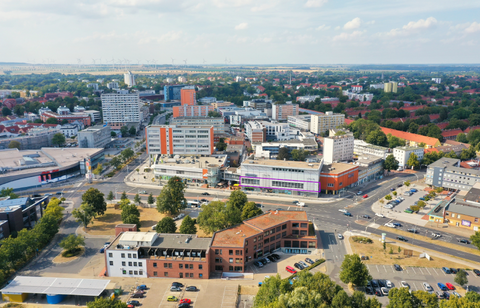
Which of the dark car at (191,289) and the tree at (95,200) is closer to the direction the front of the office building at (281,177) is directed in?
the dark car

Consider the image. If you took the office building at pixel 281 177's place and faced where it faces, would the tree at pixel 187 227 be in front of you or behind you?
in front

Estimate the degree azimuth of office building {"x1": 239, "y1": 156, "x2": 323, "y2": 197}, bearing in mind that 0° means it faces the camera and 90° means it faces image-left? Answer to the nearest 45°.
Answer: approximately 0°

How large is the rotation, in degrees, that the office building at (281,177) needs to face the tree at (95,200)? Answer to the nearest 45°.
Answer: approximately 45° to its right

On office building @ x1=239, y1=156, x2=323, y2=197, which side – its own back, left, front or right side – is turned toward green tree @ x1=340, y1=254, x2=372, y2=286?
front

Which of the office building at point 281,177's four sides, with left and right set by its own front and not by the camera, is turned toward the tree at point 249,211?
front
